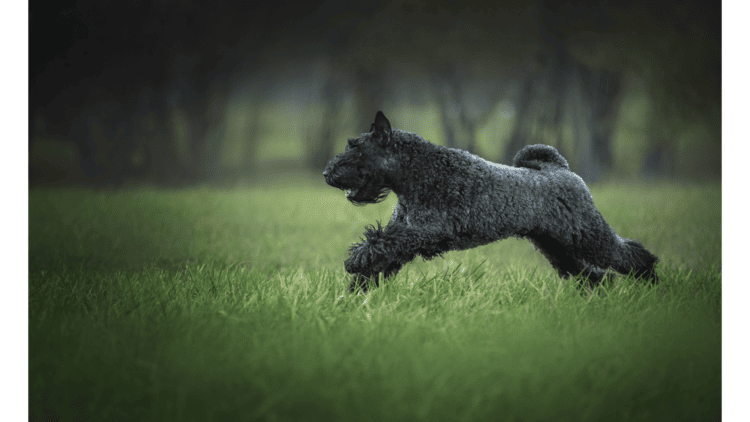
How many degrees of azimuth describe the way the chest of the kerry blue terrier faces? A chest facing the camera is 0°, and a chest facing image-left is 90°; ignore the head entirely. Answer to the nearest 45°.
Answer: approximately 90°
